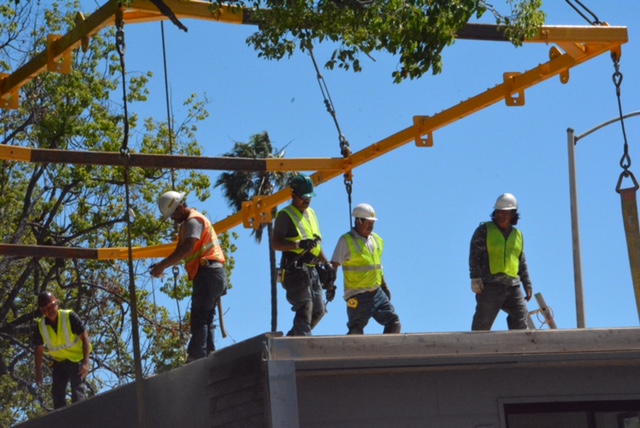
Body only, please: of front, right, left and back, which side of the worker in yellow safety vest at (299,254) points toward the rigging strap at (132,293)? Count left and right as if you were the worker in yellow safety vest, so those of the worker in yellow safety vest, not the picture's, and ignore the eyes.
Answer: right

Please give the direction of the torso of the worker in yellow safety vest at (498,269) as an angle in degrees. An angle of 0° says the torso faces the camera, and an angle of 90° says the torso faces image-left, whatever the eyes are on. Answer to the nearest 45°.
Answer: approximately 0°

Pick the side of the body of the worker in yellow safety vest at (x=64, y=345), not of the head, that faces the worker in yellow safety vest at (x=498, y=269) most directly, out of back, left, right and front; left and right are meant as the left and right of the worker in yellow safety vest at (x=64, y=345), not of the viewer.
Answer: left

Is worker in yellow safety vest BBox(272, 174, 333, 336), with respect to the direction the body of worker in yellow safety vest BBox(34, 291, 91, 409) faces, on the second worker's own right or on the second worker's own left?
on the second worker's own left

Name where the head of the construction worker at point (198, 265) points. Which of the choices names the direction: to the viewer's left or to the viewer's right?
to the viewer's left

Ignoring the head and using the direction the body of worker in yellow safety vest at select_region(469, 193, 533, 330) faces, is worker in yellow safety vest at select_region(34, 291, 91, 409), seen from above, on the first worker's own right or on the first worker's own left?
on the first worker's own right

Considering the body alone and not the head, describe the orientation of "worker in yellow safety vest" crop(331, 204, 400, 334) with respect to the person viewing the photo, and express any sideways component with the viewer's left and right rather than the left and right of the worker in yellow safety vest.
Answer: facing the viewer and to the right of the viewer

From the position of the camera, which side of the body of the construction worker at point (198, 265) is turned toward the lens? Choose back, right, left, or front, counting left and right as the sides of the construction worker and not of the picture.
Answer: left

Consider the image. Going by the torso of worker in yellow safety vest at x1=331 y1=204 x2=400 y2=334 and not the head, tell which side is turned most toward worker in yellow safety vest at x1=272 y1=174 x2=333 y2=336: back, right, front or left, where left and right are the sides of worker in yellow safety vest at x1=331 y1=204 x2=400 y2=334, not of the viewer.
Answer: right

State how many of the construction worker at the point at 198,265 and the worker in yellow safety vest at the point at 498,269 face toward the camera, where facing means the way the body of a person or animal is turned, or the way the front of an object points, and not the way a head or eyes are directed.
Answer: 1

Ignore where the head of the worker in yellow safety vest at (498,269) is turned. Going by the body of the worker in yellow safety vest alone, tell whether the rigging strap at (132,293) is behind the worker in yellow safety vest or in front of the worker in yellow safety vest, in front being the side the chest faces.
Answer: in front

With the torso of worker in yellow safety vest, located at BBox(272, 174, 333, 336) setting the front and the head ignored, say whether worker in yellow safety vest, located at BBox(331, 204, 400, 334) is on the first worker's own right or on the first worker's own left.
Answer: on the first worker's own left
